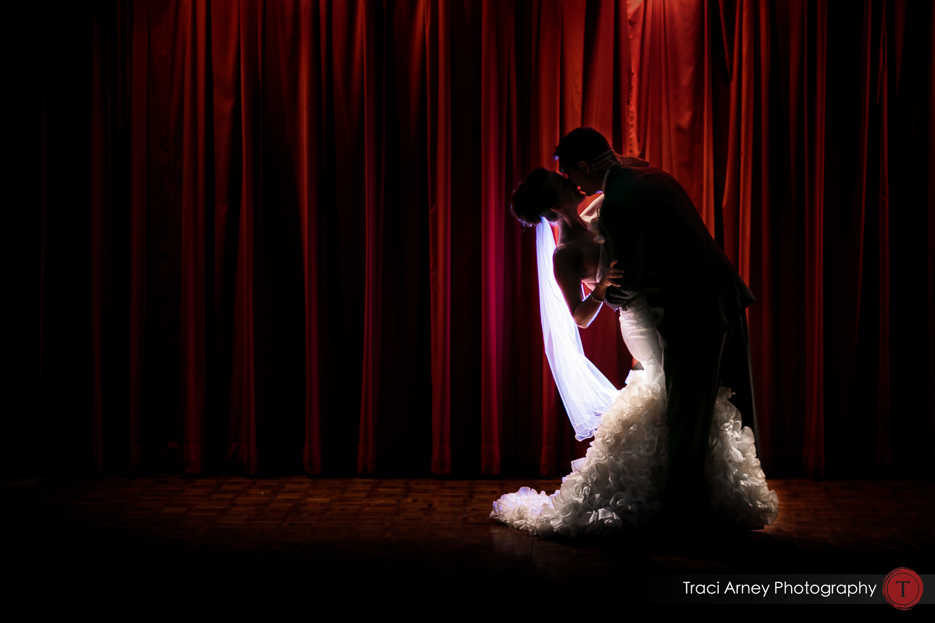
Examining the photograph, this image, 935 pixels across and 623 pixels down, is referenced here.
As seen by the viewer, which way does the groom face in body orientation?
to the viewer's left

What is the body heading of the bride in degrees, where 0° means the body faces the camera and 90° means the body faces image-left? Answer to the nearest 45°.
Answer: approximately 270°

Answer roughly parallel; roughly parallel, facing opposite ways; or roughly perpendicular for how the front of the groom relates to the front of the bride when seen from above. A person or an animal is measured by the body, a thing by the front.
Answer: roughly parallel, facing opposite ways

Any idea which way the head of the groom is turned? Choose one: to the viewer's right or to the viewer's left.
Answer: to the viewer's left
